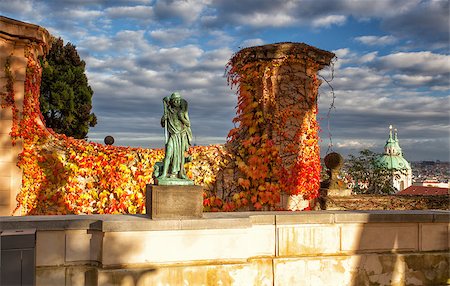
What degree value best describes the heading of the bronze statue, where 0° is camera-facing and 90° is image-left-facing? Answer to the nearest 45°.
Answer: approximately 0°

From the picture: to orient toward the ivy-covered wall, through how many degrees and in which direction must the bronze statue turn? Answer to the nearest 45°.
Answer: approximately 180°

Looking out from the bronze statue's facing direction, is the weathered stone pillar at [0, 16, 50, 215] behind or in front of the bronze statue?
behind

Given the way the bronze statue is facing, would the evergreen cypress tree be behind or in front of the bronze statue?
behind

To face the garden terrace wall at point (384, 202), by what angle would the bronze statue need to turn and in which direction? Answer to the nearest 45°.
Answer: approximately 135° to its left
